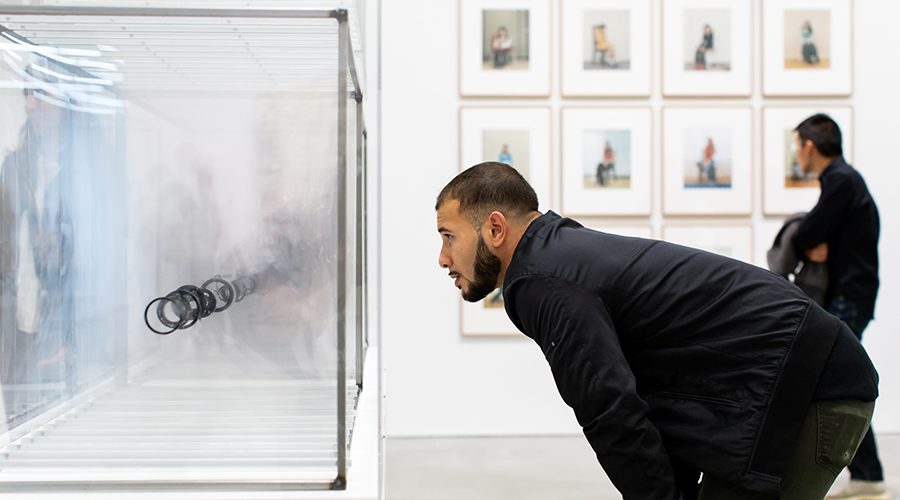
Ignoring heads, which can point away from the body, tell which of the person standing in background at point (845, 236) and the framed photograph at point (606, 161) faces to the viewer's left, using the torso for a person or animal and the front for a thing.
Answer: the person standing in background

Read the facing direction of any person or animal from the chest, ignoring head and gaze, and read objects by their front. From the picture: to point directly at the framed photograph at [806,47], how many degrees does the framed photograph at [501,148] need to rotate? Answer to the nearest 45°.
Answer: approximately 90° to its left

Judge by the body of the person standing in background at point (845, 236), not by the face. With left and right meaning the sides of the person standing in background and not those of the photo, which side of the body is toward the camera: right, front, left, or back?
left

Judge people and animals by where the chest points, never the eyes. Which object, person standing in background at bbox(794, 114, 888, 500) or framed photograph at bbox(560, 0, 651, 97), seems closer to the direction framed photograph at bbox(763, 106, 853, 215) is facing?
the person standing in background

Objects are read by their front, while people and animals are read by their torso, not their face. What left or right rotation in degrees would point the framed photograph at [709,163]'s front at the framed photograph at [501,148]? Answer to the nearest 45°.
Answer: approximately 90° to its right

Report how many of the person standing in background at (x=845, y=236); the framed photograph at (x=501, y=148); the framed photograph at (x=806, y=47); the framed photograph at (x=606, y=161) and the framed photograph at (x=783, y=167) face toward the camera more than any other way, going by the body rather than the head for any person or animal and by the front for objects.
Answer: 4

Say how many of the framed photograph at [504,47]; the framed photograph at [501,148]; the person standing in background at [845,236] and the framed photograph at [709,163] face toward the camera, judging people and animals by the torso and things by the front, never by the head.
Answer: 3

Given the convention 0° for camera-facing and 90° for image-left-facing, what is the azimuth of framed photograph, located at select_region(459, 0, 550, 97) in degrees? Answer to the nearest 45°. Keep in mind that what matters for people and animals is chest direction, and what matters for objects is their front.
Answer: approximately 0°

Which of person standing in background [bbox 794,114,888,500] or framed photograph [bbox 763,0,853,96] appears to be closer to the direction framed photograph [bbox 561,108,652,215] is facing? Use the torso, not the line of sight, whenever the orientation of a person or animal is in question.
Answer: the person standing in background
